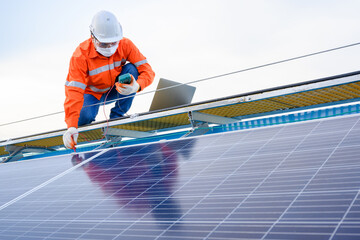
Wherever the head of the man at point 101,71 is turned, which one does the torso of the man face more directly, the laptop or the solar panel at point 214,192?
the solar panel

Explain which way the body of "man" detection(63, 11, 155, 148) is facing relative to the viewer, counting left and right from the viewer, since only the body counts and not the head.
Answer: facing the viewer

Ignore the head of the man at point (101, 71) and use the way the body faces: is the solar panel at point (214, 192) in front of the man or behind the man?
in front

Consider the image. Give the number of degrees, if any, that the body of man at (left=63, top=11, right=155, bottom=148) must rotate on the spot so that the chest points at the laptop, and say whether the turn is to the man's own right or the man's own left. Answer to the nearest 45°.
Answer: approximately 45° to the man's own left
